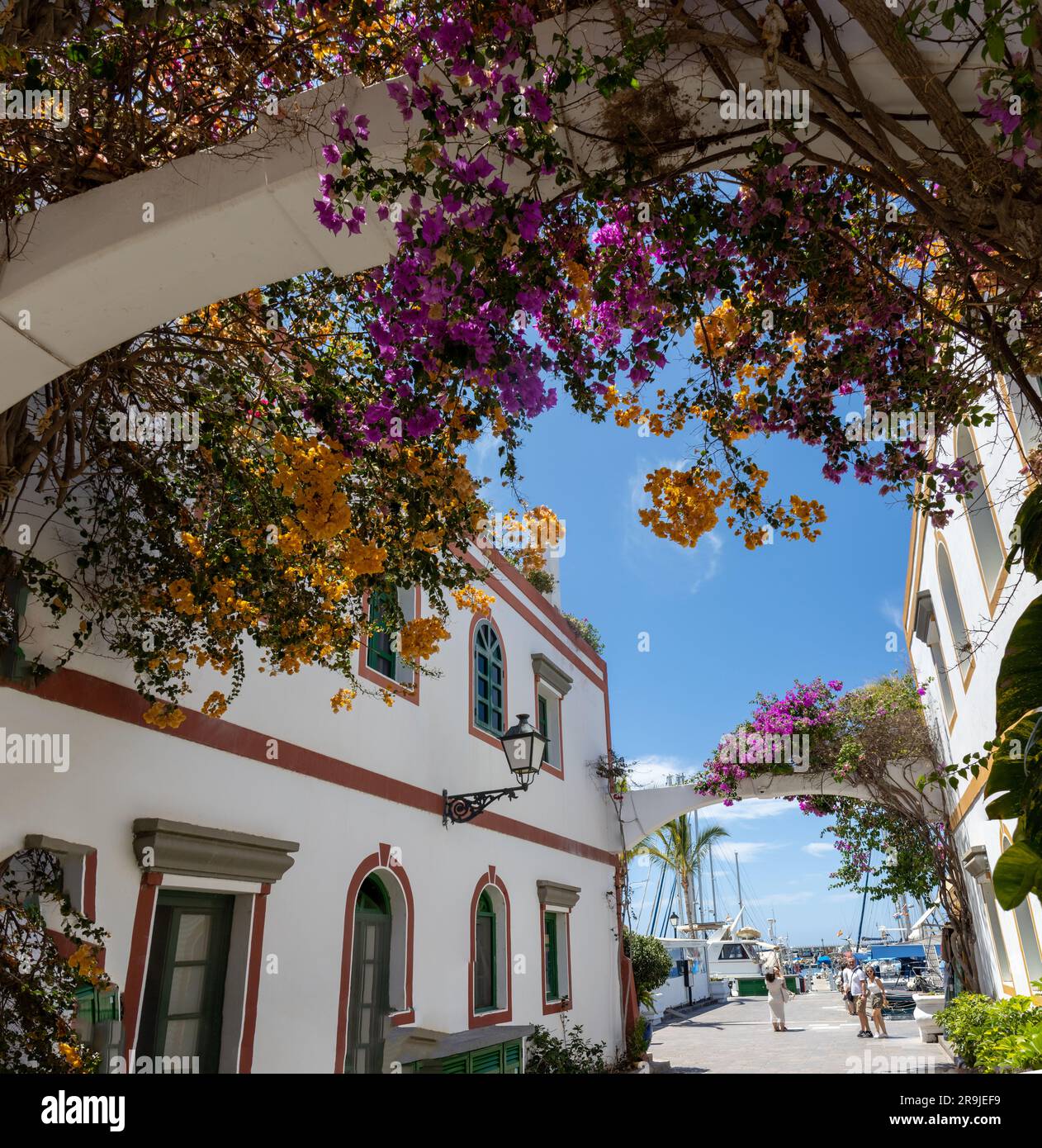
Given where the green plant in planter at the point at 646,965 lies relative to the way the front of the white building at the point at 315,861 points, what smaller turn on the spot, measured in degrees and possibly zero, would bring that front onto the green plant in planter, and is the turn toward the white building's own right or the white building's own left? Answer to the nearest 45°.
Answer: approximately 90° to the white building's own left

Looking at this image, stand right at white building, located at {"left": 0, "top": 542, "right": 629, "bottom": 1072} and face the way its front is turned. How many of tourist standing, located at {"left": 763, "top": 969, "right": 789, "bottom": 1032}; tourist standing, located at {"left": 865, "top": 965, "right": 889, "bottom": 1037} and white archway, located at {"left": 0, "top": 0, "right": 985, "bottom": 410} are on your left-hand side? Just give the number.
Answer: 2

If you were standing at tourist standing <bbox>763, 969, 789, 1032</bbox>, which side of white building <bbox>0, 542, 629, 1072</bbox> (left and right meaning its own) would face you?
left

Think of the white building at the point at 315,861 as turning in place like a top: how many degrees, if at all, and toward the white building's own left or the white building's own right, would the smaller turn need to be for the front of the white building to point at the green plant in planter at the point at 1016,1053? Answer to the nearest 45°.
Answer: approximately 45° to the white building's own left

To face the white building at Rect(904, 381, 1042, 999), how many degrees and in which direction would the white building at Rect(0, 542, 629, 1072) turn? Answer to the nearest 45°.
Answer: approximately 45° to its left

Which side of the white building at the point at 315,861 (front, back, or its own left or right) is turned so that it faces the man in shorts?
left

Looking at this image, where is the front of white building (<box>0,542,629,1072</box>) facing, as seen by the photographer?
facing the viewer and to the right of the viewer
